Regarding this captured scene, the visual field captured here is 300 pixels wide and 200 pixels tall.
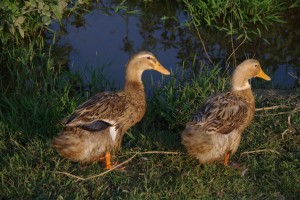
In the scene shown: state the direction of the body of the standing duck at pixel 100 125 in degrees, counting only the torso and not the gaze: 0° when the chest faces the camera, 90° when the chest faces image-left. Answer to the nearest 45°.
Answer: approximately 270°

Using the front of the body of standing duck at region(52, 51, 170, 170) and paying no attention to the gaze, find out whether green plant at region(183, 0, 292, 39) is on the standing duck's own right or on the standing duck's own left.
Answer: on the standing duck's own left
